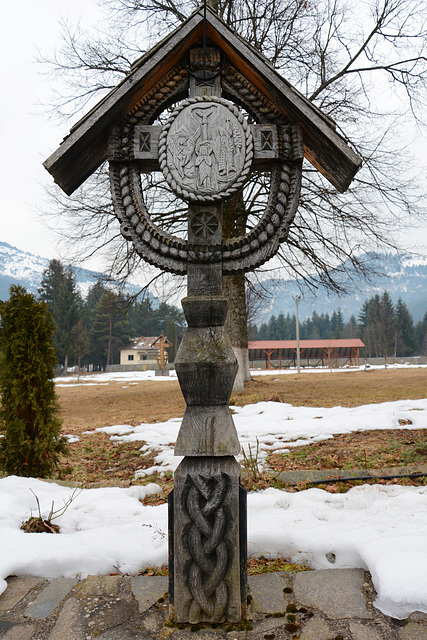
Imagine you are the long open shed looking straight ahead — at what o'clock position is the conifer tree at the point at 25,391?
The conifer tree is roughly at 12 o'clock from the long open shed.

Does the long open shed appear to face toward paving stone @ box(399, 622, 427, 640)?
yes

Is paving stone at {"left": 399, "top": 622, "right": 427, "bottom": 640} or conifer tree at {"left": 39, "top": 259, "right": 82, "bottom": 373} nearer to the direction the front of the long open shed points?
the paving stone

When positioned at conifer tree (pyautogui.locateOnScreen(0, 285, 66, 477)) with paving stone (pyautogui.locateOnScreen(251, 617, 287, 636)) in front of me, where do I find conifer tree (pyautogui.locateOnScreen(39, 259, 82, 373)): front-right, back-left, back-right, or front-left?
back-left

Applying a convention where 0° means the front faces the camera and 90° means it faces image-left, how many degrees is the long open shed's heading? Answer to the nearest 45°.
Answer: approximately 0°

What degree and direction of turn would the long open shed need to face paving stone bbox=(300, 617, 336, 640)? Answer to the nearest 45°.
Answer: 0° — it already faces it

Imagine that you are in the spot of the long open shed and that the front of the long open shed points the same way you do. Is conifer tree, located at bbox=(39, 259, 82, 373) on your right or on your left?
on your right

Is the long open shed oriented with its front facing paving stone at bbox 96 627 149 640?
yes

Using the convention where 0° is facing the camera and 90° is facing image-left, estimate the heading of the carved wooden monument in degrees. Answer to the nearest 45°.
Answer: approximately 0°

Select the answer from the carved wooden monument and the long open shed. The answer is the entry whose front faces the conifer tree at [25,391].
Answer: the long open shed
